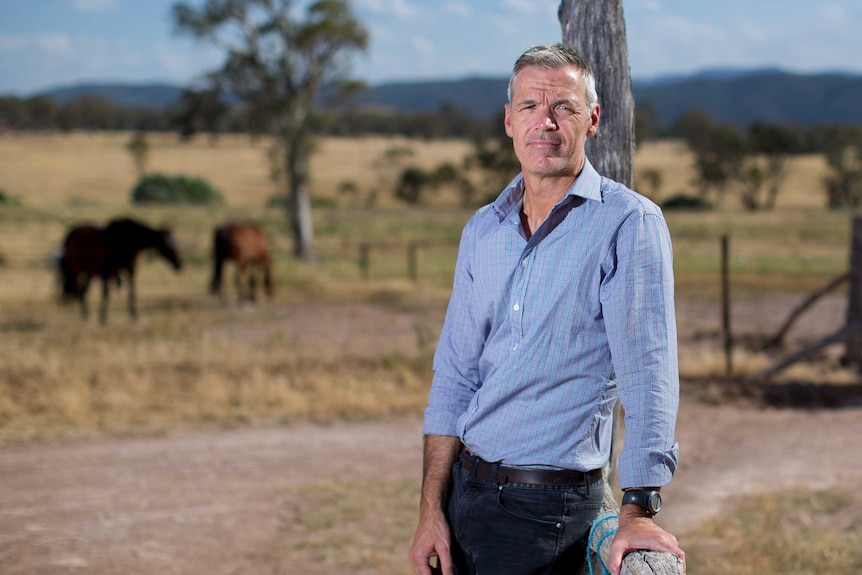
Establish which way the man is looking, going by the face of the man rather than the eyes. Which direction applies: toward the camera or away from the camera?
toward the camera

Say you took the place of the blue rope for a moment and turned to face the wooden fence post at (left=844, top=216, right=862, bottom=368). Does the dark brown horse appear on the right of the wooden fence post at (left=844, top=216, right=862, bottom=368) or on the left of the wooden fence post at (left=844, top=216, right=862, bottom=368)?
left

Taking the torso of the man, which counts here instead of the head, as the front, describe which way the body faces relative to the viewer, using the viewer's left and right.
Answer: facing the viewer and to the left of the viewer

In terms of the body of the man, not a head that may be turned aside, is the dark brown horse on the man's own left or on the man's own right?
on the man's own right

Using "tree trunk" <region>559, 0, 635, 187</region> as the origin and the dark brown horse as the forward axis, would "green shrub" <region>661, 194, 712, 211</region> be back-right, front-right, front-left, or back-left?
front-right

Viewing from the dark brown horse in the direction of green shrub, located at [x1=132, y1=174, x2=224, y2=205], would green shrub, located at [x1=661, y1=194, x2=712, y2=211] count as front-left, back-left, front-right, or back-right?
front-right

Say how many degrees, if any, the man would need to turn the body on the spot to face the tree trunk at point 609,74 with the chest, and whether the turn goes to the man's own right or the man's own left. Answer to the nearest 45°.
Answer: approximately 135° to the man's own right

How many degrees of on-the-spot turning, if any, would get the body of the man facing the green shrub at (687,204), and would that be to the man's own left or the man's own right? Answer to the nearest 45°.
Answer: approximately 135° to the man's own right
